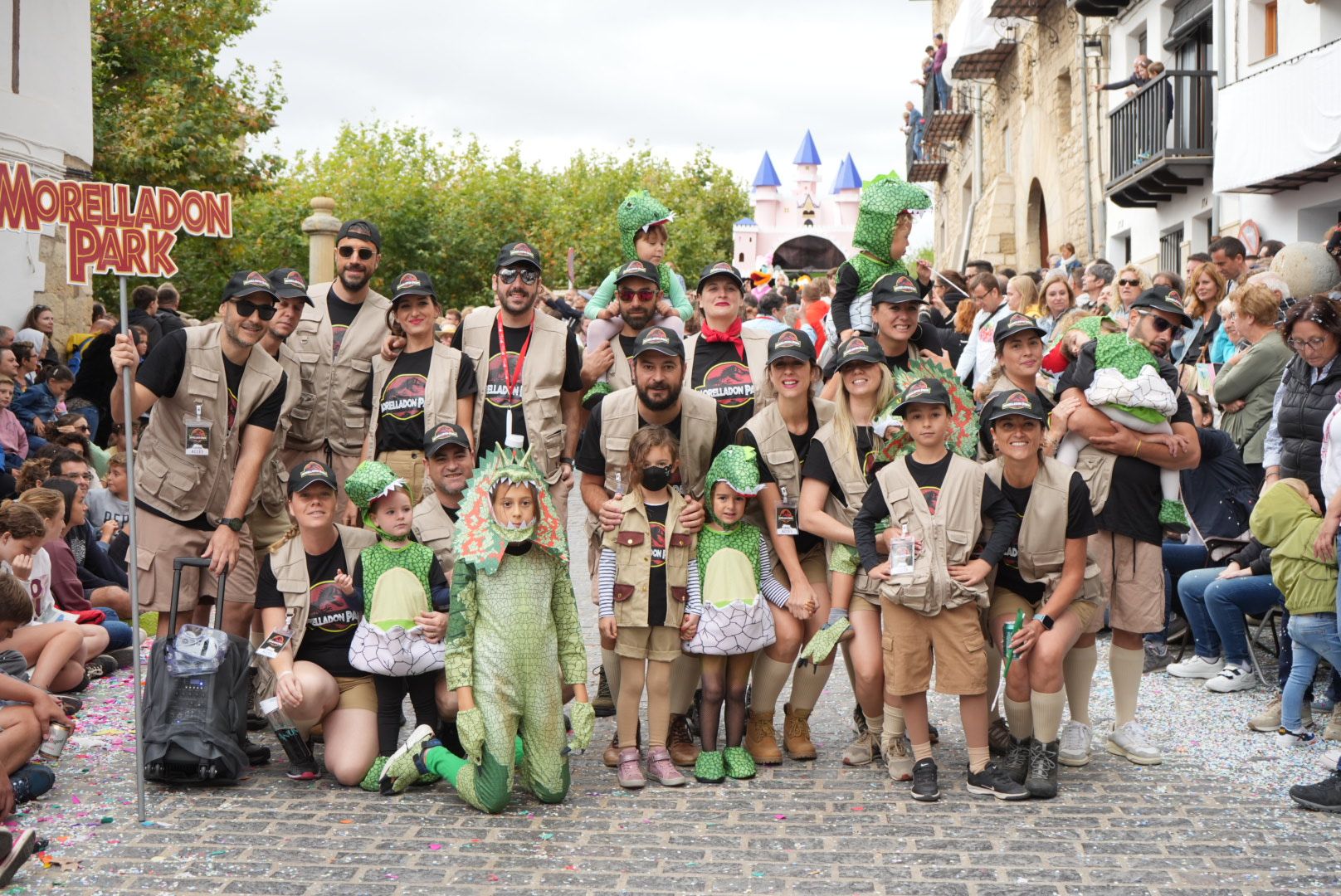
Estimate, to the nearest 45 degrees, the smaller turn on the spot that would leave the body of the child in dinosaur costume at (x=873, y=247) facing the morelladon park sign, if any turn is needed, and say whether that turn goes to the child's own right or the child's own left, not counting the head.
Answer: approximately 135° to the child's own right

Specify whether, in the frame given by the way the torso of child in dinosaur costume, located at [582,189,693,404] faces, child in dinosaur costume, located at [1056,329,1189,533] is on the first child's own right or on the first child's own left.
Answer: on the first child's own left

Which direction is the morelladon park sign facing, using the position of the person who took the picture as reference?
facing the viewer

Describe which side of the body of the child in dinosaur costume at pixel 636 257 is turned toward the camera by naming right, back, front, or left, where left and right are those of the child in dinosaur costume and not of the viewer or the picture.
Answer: front

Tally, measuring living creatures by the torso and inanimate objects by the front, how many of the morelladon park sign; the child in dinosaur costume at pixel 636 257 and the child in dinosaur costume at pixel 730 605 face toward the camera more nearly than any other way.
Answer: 3

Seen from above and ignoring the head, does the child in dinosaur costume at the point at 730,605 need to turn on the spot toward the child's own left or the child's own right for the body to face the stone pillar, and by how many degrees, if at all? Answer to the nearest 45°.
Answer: approximately 135° to the child's own right

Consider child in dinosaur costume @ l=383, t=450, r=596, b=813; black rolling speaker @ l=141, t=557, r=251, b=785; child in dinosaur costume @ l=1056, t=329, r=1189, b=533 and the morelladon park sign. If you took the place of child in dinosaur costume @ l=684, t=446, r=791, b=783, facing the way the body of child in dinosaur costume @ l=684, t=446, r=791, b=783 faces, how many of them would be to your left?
1

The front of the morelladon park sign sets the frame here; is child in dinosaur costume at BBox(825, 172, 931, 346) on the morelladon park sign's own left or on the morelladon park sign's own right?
on the morelladon park sign's own left
